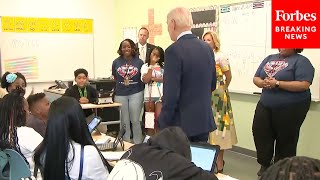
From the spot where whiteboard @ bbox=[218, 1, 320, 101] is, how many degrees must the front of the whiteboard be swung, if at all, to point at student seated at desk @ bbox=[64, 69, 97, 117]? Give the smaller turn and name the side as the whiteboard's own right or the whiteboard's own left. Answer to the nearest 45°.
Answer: approximately 45° to the whiteboard's own right

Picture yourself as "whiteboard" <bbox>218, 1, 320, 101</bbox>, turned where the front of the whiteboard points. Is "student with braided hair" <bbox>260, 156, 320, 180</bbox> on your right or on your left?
on your left

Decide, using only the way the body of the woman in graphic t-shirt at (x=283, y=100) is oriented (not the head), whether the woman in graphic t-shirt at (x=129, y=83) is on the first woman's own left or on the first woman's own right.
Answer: on the first woman's own right

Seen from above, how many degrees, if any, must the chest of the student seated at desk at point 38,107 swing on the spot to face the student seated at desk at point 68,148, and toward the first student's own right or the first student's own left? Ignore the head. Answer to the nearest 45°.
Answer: approximately 90° to the first student's own right

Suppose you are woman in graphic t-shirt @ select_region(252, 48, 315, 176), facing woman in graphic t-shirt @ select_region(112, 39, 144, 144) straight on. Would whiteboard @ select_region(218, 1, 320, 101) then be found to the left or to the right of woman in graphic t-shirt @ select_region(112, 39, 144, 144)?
right

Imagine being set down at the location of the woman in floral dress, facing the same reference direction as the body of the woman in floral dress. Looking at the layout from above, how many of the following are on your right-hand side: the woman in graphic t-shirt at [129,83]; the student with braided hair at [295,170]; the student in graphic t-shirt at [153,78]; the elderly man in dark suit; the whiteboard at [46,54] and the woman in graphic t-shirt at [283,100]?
3

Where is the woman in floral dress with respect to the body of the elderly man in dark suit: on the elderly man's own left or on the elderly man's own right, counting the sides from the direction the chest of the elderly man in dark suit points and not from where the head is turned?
on the elderly man's own right

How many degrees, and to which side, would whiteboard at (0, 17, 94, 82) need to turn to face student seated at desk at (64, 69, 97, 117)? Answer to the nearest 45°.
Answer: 0° — it already faces them

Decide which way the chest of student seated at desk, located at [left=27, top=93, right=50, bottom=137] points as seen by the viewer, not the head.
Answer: to the viewer's right

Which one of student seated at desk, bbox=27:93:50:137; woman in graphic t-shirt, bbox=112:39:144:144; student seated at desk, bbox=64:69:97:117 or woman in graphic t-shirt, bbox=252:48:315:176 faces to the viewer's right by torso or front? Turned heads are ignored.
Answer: student seated at desk, bbox=27:93:50:137

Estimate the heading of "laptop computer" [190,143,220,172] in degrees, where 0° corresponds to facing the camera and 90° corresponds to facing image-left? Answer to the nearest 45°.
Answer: approximately 45°

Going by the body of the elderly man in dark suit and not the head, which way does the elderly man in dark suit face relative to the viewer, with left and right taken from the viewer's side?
facing away from the viewer and to the left of the viewer

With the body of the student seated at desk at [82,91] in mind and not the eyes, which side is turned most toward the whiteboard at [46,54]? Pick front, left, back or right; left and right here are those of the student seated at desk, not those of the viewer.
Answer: back

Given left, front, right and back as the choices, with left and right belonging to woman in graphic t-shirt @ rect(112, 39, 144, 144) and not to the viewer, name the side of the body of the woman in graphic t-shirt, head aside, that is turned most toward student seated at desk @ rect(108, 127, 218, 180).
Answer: front

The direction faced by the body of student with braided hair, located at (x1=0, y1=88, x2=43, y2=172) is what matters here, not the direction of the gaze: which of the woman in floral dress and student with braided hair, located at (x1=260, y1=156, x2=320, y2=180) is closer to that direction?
the woman in floral dress
